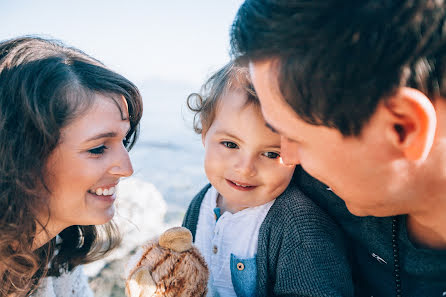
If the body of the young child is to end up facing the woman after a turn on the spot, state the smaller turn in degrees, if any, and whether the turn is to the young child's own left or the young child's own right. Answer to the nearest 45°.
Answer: approximately 45° to the young child's own right

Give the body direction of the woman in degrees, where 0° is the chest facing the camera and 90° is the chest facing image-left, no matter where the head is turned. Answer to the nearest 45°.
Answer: approximately 270°

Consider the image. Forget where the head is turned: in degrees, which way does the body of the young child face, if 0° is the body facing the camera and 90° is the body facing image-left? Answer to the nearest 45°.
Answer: approximately 45°
